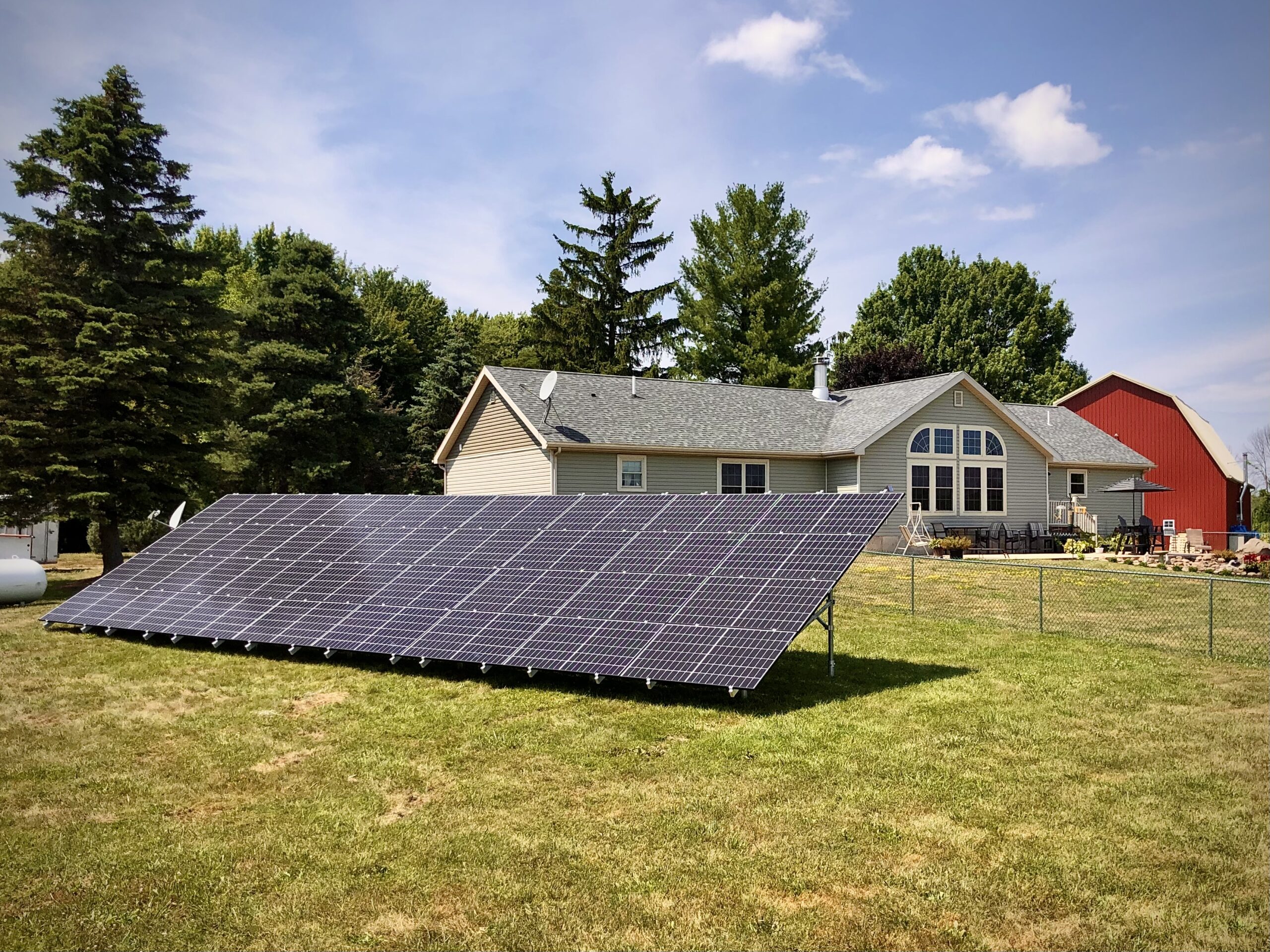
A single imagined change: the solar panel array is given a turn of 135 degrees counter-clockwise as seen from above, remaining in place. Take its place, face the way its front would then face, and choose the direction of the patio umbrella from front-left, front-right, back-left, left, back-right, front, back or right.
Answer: front-left

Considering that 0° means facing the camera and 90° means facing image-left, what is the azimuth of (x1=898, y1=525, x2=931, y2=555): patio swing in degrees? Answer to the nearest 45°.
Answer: approximately 315°

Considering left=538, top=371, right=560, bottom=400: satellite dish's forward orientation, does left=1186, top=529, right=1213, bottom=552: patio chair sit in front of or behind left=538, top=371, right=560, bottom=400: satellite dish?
behind

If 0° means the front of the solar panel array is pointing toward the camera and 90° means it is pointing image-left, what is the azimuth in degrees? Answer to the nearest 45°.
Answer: approximately 45°
